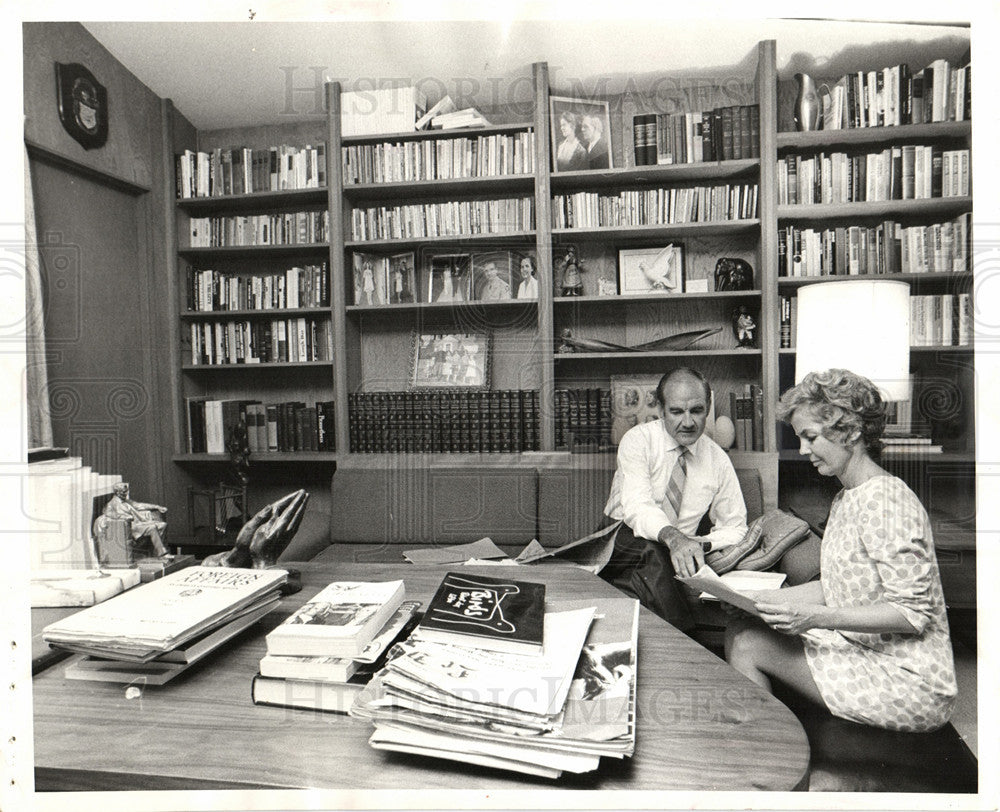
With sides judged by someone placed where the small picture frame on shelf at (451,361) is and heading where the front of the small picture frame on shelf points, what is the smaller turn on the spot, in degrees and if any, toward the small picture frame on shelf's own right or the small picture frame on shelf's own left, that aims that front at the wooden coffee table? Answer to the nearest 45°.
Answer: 0° — it already faces it

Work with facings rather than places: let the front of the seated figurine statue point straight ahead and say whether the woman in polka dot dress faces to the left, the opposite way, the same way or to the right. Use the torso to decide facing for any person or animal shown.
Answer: the opposite way

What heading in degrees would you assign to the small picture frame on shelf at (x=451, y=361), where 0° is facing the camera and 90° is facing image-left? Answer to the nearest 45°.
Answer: approximately 0°

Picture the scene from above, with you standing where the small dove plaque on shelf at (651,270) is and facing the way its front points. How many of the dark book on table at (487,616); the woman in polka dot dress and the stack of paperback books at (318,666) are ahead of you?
3

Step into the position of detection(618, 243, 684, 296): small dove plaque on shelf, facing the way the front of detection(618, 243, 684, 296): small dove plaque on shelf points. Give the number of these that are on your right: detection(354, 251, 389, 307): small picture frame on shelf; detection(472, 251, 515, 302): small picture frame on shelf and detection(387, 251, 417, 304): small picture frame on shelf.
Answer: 3

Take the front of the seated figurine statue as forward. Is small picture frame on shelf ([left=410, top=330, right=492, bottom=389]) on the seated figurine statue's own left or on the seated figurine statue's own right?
on the seated figurine statue's own left

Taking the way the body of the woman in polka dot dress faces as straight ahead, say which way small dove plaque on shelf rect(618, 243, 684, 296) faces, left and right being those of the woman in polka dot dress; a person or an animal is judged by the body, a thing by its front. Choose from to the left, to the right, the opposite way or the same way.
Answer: to the left

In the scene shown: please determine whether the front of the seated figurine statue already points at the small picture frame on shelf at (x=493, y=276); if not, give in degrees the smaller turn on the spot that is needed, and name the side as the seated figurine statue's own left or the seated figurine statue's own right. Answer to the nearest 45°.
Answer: approximately 90° to the seated figurine statue's own left

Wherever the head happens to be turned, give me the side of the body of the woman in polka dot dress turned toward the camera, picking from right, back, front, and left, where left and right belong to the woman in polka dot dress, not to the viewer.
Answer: left

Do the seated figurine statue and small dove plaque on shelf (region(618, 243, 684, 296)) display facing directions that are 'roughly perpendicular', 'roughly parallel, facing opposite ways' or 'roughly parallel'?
roughly perpendicular

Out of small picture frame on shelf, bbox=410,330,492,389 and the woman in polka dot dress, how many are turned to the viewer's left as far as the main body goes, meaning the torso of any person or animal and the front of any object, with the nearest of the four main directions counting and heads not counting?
1
